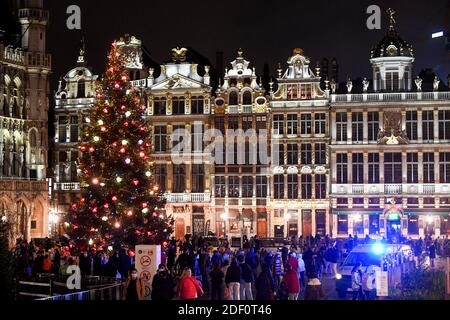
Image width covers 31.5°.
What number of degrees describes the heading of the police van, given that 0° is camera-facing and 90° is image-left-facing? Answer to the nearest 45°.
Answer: approximately 45°

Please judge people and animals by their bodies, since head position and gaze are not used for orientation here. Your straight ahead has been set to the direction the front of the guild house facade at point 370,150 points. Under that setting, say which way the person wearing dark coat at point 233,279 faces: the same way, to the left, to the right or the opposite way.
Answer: the opposite way

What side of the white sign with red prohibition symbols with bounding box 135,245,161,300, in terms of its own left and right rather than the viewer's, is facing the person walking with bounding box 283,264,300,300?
left

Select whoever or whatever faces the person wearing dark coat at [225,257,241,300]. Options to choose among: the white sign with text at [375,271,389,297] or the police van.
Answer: the police van

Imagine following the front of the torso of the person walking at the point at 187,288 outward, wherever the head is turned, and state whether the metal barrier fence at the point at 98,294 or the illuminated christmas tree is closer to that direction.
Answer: the illuminated christmas tree

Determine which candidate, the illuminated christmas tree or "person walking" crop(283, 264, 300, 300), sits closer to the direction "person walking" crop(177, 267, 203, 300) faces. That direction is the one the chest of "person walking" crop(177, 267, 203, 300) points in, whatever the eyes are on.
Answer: the illuminated christmas tree

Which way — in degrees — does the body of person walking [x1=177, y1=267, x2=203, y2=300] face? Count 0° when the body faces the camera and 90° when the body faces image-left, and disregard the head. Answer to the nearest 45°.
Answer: approximately 180°

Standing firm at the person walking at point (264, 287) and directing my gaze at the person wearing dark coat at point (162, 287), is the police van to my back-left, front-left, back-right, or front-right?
back-right

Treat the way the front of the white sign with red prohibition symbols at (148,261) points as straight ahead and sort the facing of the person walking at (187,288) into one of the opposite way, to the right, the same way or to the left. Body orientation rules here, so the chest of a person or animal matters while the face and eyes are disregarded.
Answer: the opposite way

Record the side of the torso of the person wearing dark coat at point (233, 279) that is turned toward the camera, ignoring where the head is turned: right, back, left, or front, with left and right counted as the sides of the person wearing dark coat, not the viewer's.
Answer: back

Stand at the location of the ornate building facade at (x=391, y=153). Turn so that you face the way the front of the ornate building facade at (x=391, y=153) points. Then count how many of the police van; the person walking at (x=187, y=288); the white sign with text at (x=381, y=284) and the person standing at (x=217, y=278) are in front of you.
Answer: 4
